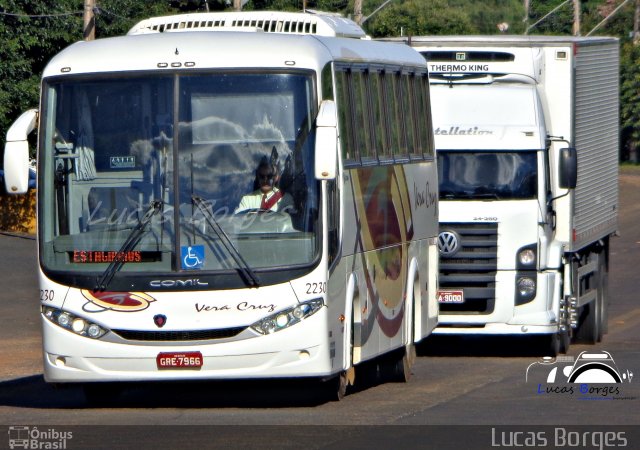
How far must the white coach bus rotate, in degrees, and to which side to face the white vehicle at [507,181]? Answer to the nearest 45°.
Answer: approximately 135° to its left

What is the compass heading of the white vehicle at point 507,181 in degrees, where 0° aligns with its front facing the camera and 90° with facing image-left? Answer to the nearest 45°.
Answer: approximately 0°

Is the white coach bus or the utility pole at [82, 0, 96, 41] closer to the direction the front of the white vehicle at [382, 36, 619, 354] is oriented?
the white coach bus

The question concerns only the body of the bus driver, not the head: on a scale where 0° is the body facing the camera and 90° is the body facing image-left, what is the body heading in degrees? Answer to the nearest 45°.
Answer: approximately 0°

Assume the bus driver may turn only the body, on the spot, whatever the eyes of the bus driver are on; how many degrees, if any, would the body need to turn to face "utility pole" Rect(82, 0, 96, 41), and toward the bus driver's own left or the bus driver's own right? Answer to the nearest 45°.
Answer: approximately 180°

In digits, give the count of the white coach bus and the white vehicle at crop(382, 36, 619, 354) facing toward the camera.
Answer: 2

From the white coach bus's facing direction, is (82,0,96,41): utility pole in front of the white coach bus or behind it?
behind

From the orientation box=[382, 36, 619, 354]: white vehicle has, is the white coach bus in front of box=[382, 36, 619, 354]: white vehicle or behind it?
in front

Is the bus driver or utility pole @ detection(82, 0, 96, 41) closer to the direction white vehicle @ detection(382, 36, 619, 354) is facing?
the bus driver

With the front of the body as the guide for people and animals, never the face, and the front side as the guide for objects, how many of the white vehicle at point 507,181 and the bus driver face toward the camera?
2
